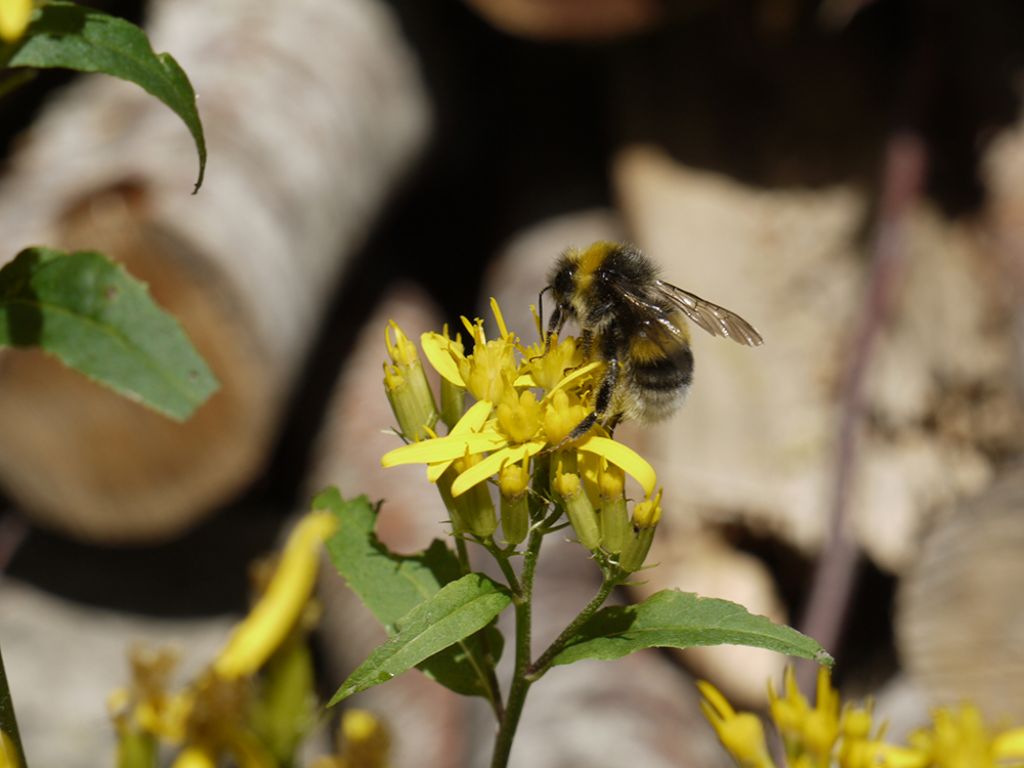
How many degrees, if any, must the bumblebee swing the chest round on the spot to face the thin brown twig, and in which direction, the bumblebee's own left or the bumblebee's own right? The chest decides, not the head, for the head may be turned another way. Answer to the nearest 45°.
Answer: approximately 90° to the bumblebee's own right

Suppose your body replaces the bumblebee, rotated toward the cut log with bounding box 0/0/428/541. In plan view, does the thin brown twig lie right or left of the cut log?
right

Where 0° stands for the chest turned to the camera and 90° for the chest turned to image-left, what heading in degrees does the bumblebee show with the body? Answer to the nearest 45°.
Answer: approximately 90°
